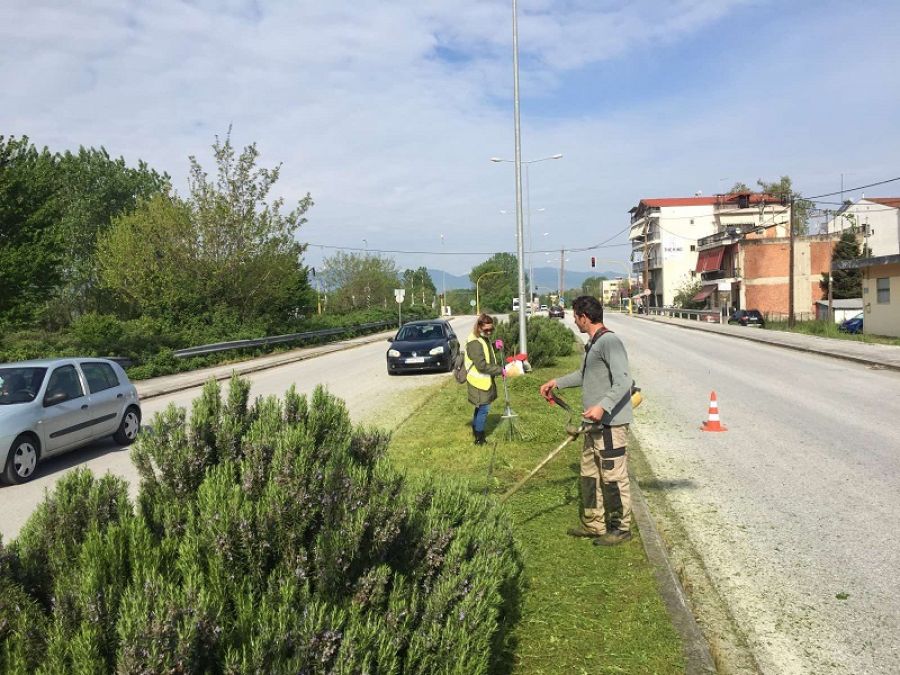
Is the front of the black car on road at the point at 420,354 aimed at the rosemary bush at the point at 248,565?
yes

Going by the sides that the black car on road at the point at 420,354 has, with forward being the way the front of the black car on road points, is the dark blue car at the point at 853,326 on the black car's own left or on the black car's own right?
on the black car's own left

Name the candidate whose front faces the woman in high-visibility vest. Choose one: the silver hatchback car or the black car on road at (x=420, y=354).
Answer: the black car on road

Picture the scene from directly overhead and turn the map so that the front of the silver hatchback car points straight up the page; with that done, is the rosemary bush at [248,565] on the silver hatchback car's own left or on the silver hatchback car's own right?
on the silver hatchback car's own left

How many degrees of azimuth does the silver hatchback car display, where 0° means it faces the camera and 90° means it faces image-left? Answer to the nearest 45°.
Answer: approximately 45°

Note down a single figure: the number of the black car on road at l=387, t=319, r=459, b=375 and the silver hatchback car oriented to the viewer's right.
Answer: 0

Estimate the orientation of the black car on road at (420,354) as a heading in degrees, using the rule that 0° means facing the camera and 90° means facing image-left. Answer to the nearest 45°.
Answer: approximately 0°

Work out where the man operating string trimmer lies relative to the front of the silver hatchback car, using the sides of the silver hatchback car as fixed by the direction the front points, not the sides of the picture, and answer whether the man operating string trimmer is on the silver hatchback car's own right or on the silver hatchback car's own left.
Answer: on the silver hatchback car's own left
